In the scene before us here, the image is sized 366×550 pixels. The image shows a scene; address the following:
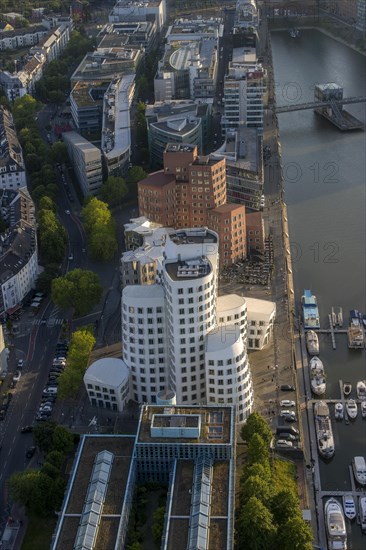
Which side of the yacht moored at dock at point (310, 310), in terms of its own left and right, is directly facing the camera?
back

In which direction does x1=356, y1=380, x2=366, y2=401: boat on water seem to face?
away from the camera

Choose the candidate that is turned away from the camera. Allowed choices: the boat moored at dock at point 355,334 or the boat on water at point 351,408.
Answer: the boat moored at dock

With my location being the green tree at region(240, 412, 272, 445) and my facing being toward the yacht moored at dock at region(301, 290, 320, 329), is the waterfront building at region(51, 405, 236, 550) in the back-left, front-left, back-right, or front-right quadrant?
back-left

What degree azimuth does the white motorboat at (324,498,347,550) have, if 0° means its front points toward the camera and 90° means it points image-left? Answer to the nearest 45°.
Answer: approximately 180°

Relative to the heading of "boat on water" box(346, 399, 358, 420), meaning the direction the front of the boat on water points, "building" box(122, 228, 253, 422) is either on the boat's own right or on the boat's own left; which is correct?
on the boat's own right

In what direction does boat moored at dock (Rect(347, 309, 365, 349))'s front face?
away from the camera
